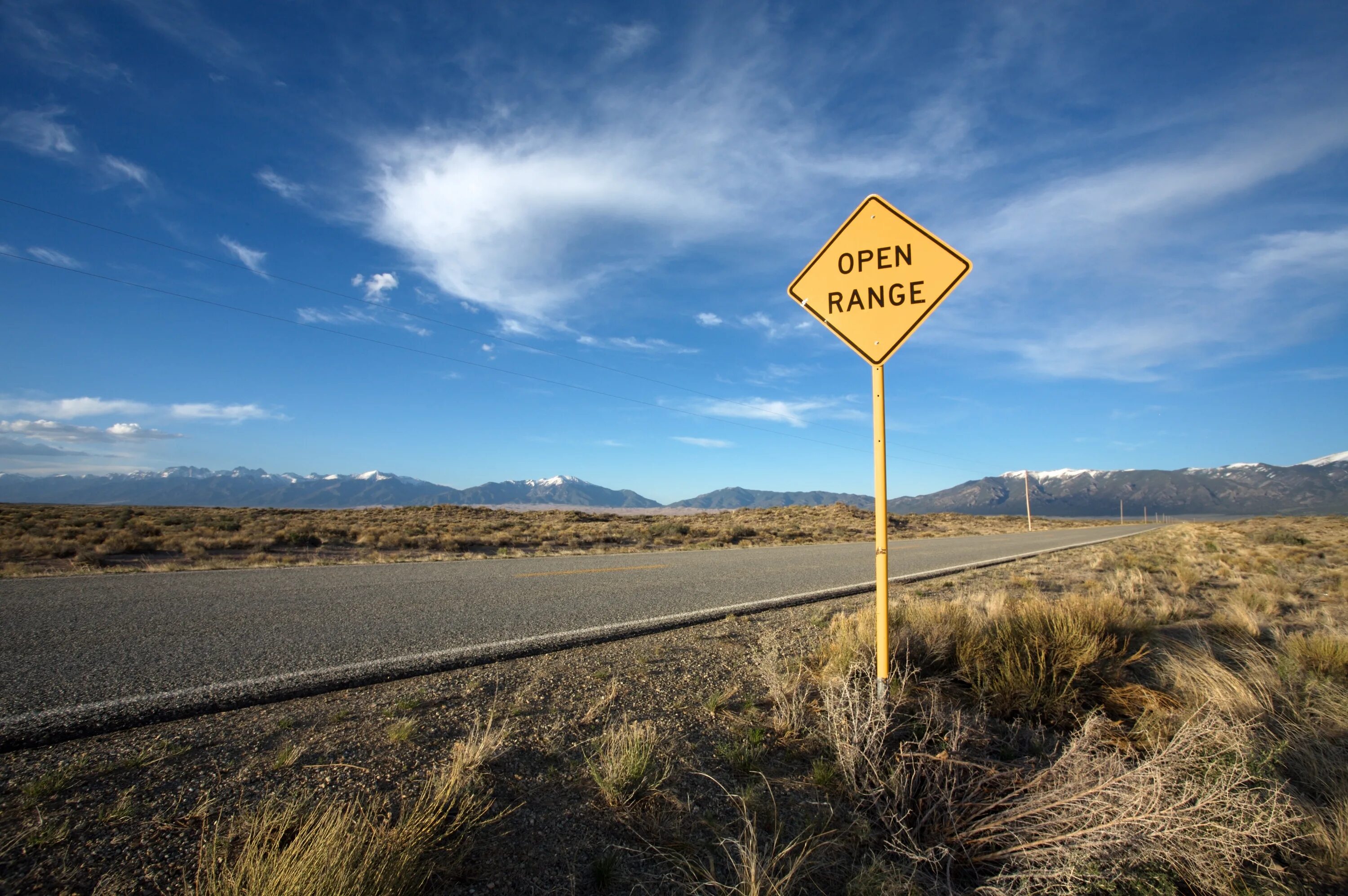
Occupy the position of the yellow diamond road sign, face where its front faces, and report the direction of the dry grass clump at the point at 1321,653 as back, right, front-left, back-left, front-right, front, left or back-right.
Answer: back-left

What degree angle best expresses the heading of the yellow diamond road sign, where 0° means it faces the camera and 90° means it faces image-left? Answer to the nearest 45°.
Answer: approximately 0°

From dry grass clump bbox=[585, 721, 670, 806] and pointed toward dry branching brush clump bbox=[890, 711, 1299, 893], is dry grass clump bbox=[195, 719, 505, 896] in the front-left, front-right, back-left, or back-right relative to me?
back-right

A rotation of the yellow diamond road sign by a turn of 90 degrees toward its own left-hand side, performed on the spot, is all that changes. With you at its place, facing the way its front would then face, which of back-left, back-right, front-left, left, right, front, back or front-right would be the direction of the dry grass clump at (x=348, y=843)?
back-right
